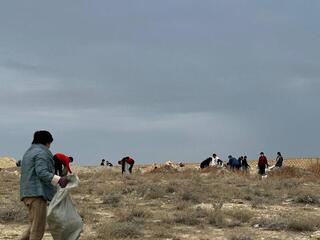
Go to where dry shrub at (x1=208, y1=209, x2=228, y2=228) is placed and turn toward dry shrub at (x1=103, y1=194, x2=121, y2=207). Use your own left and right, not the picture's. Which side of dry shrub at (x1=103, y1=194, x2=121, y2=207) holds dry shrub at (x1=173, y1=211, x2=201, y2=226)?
left

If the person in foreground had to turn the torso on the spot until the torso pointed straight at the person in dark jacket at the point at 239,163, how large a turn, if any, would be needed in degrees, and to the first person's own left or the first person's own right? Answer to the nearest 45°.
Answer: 0° — they already face them

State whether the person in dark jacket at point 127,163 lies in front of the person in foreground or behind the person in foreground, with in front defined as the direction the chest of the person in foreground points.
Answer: in front

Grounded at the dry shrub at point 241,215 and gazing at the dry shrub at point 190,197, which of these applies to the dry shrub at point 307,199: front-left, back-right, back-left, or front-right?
front-right

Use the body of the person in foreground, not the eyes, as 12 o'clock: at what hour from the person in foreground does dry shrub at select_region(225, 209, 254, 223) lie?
The dry shrub is roughly at 12 o'clock from the person in foreground.

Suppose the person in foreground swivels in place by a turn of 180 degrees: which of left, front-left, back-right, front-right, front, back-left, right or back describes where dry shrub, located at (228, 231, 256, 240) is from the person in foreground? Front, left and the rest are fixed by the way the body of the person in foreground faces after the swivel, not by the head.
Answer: back

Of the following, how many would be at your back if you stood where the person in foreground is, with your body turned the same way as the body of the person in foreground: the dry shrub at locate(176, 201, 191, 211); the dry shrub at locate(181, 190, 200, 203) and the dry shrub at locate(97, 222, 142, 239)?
0

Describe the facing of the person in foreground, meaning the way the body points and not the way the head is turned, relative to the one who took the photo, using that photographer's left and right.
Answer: facing away from the viewer and to the right of the viewer

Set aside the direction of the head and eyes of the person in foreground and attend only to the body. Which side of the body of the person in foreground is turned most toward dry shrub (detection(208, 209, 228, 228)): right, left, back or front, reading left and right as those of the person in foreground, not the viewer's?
front

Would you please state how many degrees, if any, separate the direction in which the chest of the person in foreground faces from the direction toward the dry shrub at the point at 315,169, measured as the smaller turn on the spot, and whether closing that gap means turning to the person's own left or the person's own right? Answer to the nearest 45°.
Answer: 0° — they already face it

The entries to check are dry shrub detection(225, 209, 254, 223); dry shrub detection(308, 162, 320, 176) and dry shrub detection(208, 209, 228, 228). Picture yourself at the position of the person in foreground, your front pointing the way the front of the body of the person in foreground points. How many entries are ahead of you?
3

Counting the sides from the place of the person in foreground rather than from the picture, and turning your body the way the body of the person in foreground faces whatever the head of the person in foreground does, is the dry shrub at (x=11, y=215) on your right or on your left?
on your left

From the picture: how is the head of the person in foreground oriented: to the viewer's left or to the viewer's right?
to the viewer's right

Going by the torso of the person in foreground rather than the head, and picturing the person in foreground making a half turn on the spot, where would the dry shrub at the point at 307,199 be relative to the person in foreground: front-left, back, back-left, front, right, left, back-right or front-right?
back
